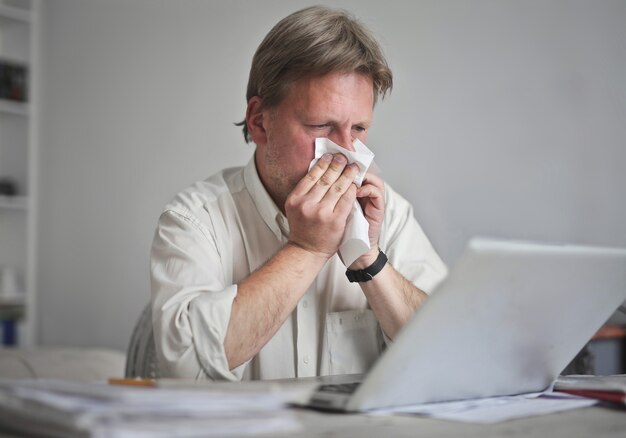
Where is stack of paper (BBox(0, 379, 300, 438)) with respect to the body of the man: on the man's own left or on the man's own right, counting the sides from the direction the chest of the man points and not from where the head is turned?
on the man's own right

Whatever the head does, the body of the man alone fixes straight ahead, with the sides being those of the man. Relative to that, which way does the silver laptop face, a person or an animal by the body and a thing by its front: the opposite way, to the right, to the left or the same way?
the opposite way

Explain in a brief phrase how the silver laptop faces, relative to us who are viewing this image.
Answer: facing away from the viewer and to the left of the viewer

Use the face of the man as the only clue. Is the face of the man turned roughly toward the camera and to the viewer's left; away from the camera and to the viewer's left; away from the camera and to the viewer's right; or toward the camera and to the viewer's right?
toward the camera and to the viewer's right

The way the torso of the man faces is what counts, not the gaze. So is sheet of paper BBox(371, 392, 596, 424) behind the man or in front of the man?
in front
